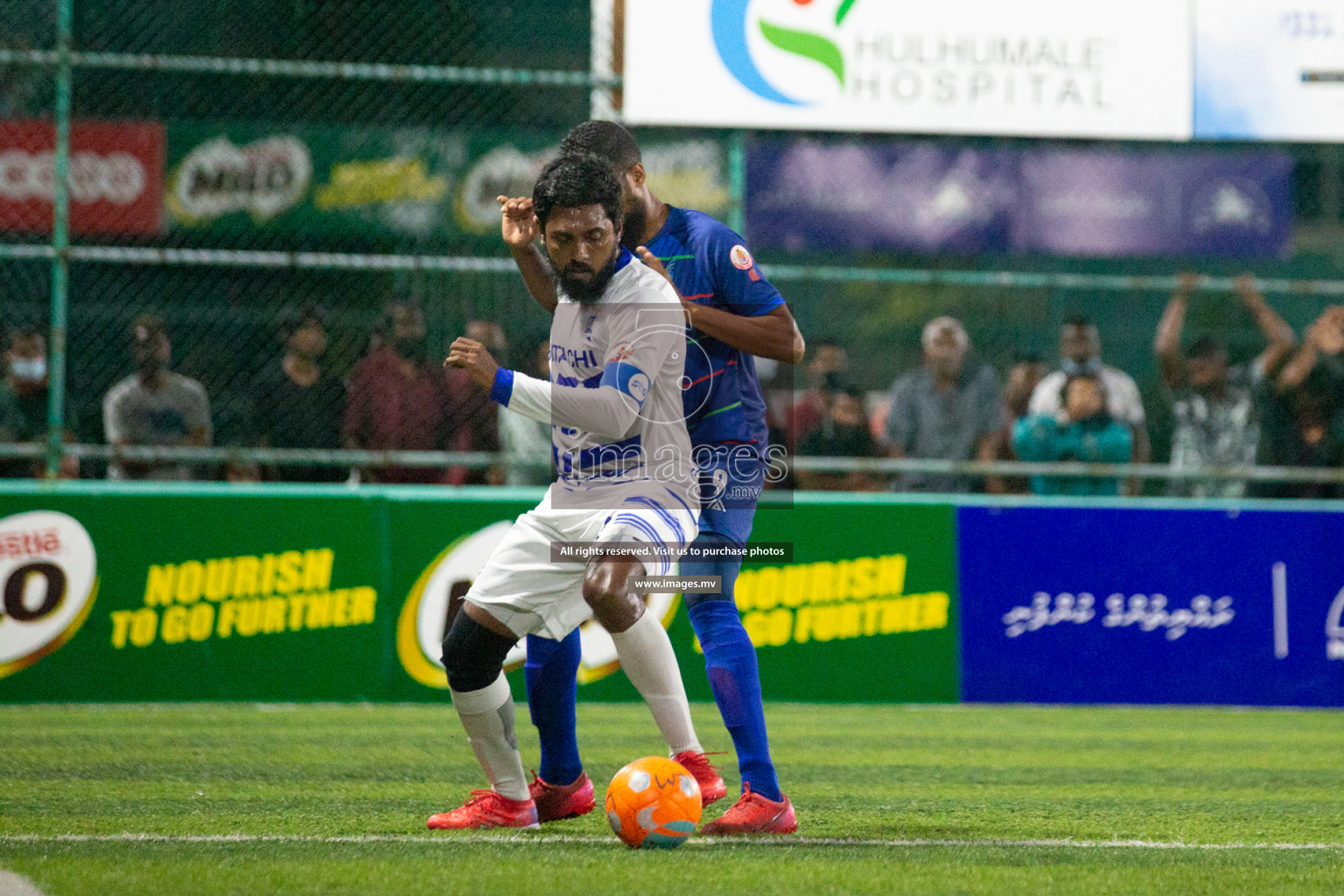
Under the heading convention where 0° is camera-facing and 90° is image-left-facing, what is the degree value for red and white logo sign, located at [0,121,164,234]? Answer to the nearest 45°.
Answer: approximately 0°

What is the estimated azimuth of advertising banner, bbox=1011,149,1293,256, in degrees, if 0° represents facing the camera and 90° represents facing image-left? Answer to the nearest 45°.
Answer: approximately 0°

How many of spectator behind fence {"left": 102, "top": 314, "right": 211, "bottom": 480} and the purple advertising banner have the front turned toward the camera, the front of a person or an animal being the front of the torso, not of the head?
2

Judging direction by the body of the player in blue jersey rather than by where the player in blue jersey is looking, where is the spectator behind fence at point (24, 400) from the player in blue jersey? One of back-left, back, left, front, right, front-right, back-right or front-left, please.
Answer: right

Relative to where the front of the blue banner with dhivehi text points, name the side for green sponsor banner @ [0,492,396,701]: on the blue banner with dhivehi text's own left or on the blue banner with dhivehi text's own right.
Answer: on the blue banner with dhivehi text's own right

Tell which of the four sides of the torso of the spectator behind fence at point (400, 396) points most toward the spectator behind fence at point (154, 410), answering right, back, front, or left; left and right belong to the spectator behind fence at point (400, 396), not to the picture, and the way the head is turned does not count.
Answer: right

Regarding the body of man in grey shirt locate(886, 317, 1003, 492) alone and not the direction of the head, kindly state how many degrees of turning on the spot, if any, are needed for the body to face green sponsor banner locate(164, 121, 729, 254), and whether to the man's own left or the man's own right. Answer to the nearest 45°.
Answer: approximately 90° to the man's own right
